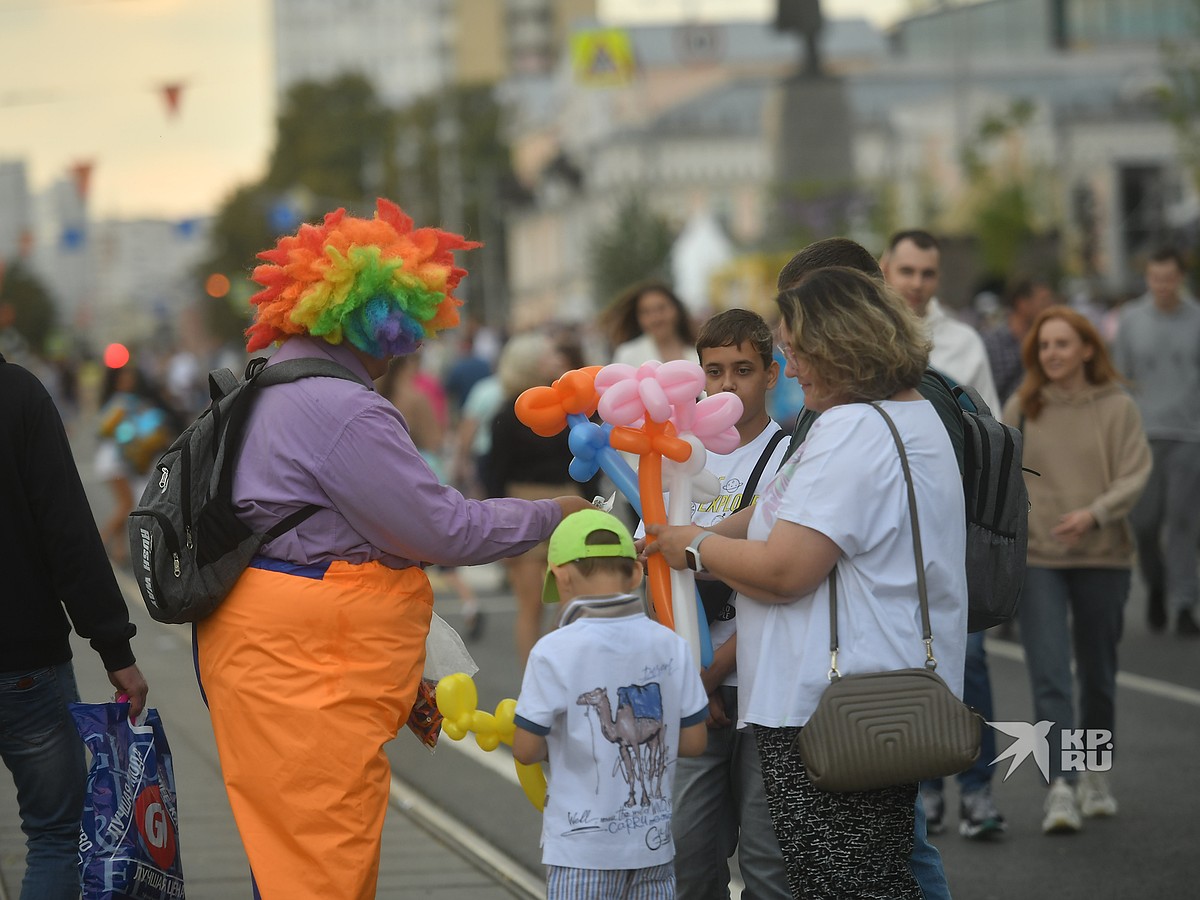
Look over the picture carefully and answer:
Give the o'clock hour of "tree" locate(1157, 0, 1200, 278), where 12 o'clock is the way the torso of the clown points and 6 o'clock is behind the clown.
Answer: The tree is roughly at 10 o'clock from the clown.

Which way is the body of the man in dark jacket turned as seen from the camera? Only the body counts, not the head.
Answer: away from the camera

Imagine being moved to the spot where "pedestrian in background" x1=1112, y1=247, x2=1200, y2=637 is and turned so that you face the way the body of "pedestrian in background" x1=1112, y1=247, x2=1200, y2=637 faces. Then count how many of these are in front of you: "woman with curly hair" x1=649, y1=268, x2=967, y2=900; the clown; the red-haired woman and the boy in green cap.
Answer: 4

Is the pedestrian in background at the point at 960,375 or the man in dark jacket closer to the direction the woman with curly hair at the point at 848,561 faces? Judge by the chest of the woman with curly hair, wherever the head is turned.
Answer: the man in dark jacket

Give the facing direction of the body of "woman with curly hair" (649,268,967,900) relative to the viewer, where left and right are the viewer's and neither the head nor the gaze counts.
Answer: facing to the left of the viewer

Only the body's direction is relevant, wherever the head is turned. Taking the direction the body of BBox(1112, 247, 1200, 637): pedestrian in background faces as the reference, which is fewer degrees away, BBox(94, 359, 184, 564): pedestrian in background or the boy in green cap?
the boy in green cap

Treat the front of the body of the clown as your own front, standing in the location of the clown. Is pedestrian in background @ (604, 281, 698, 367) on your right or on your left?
on your left

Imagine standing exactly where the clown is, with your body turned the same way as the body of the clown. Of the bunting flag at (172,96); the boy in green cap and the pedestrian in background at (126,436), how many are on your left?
2
